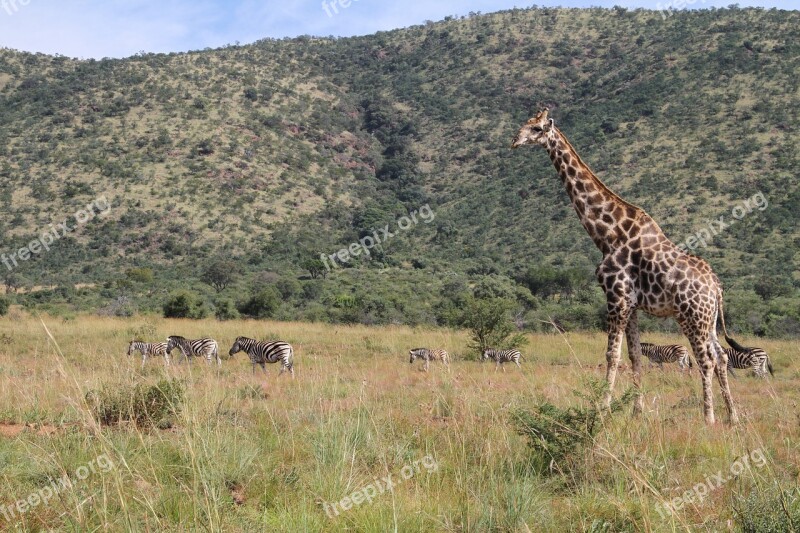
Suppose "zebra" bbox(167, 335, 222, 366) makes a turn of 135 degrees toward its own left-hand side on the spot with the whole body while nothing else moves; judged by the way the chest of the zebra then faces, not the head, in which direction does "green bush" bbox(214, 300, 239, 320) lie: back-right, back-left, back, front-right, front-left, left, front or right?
back-left

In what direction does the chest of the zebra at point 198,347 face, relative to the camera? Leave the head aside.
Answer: to the viewer's left

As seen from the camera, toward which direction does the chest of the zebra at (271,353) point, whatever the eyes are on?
to the viewer's left

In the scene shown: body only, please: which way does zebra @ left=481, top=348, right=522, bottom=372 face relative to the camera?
to the viewer's left

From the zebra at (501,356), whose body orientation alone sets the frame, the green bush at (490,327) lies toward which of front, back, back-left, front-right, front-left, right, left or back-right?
right

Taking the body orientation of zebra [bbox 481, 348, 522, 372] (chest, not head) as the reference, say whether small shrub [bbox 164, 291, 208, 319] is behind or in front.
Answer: in front

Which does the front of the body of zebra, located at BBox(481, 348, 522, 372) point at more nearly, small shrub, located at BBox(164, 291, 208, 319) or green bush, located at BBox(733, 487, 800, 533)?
the small shrub

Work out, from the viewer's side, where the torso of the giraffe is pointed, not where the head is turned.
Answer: to the viewer's left
